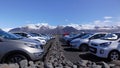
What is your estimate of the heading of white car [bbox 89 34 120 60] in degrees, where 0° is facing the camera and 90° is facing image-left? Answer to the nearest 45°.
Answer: approximately 45°

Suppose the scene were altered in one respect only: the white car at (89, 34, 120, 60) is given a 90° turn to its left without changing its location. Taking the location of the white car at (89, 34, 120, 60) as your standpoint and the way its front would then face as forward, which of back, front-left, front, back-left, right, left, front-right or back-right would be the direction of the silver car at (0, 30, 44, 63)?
right
